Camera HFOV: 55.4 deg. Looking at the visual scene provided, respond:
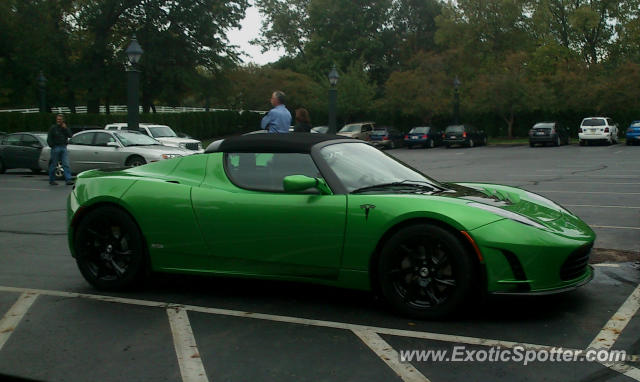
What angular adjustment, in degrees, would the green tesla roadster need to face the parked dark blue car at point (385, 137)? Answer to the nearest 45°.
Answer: approximately 135° to its left

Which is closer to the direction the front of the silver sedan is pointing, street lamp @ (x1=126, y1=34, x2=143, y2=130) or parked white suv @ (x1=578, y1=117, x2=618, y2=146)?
the parked white suv

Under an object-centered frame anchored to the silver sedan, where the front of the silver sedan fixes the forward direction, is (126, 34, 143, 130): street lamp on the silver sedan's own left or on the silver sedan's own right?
on the silver sedan's own left

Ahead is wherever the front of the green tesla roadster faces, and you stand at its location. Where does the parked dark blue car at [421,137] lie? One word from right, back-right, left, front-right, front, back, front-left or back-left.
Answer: back-left

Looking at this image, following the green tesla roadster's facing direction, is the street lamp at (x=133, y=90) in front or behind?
behind

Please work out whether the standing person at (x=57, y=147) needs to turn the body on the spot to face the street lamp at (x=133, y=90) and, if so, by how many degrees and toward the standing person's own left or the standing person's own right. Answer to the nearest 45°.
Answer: approximately 135° to the standing person's own left

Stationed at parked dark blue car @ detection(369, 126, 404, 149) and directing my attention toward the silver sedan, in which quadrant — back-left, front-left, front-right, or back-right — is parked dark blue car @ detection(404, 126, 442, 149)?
back-left

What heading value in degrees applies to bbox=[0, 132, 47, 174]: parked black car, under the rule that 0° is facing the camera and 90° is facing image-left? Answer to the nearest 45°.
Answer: approximately 315°
